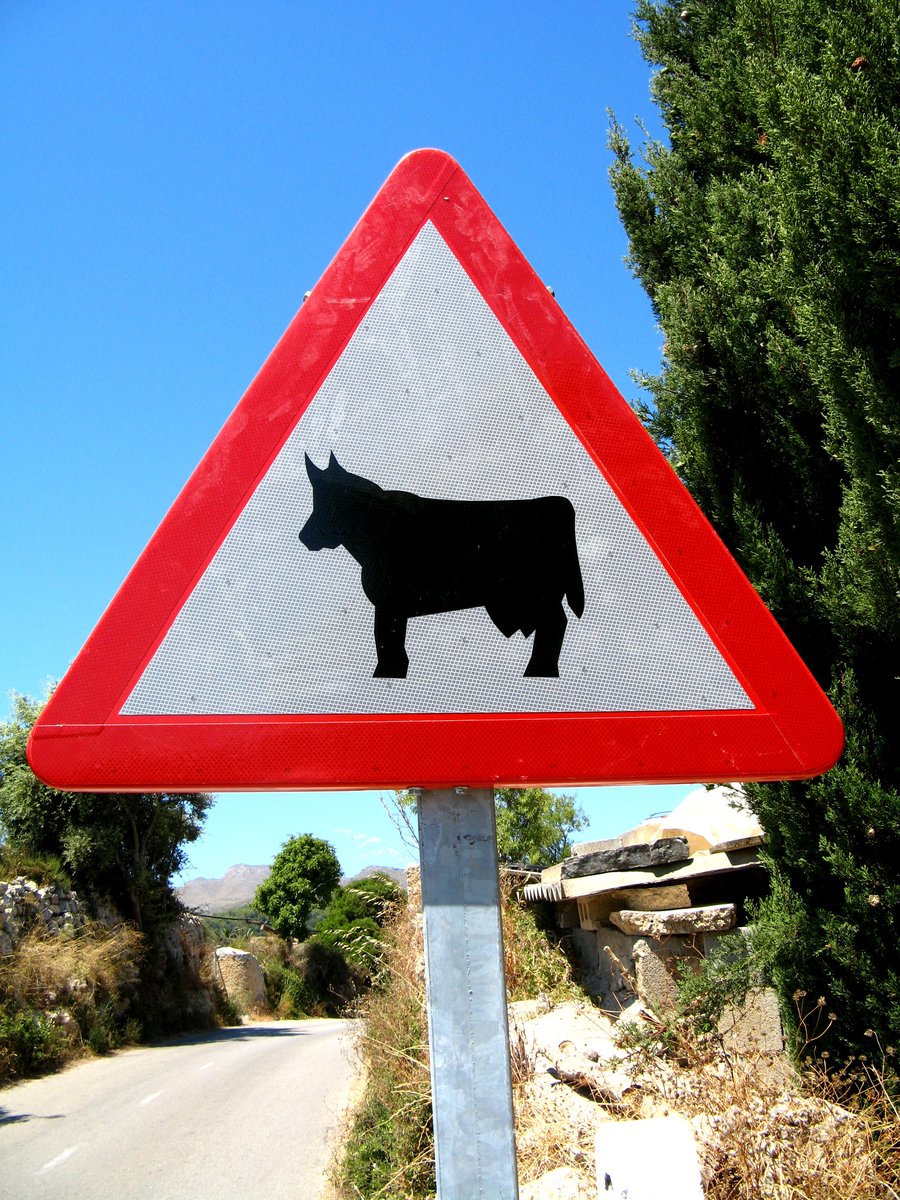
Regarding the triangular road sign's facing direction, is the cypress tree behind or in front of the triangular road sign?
behind

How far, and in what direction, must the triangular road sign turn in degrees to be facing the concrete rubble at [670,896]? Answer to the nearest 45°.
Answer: approximately 180°

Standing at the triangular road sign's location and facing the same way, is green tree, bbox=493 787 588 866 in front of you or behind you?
behind

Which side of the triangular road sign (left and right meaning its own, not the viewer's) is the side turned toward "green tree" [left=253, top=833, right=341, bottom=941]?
back

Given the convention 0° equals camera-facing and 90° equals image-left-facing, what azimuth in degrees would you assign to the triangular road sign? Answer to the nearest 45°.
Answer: approximately 0°

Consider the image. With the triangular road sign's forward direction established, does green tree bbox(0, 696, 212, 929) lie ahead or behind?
behind

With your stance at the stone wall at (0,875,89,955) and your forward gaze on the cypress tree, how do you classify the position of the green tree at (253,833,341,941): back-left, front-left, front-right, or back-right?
back-left

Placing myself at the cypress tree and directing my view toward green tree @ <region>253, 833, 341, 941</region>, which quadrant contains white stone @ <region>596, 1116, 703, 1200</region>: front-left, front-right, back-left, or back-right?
back-left
